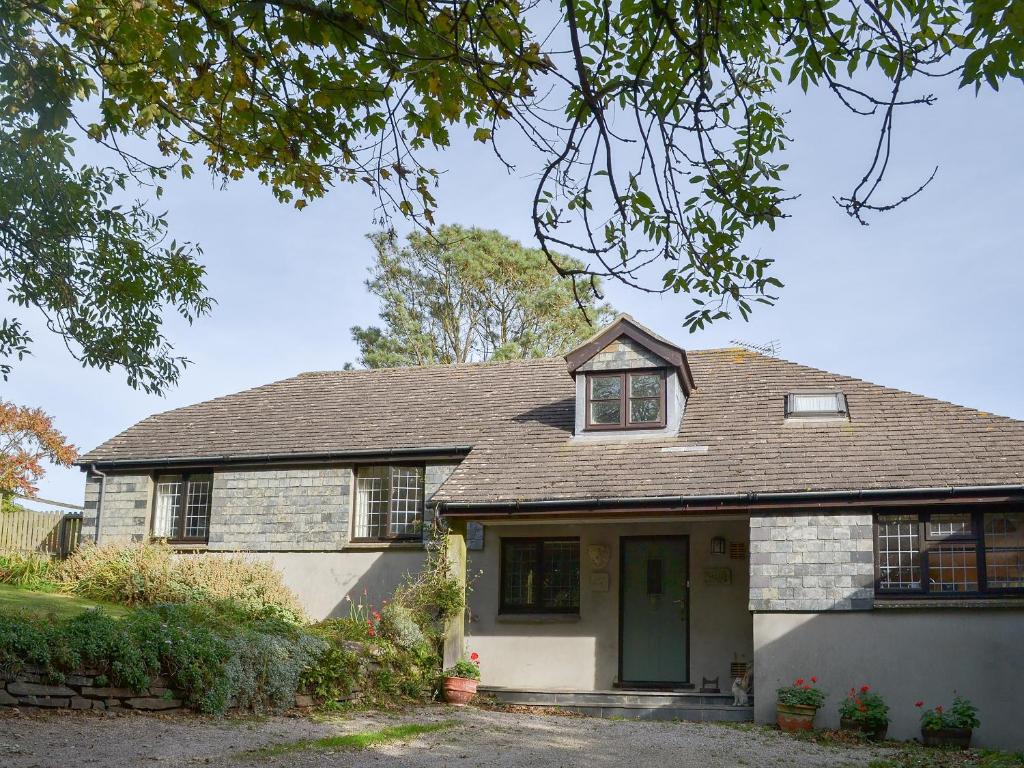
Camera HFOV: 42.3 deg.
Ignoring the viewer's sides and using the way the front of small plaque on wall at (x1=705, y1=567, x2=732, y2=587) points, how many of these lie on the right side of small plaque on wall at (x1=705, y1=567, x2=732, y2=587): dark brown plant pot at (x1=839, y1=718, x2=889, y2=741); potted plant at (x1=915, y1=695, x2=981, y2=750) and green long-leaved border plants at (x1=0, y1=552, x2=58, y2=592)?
1

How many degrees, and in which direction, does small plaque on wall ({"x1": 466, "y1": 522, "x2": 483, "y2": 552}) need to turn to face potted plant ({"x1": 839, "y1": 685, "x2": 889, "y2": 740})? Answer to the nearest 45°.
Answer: approximately 45° to its left

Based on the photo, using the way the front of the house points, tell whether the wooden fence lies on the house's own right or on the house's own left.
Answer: on the house's own right

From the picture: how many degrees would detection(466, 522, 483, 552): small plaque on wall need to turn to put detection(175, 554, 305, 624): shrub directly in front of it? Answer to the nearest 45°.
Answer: approximately 90° to its right

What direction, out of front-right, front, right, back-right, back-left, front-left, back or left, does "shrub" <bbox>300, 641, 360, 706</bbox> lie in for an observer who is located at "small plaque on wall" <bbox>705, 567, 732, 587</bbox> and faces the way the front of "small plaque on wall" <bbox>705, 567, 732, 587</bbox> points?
front-right

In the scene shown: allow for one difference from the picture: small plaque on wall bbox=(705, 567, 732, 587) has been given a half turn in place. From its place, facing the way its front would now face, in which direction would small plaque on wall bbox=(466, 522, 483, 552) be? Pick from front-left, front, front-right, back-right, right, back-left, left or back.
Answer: left

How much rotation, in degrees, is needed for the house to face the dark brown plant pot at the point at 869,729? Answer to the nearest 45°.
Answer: approximately 45° to its left

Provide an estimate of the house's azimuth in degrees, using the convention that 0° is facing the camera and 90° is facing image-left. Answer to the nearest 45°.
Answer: approximately 0°

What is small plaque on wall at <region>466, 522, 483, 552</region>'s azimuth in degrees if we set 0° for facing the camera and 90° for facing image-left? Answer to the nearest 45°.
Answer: approximately 0°

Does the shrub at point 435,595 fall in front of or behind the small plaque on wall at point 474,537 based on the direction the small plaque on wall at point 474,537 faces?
in front

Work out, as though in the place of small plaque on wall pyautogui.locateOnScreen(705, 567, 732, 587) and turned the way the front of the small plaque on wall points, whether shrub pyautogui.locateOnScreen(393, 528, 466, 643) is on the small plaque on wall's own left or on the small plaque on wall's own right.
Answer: on the small plaque on wall's own right

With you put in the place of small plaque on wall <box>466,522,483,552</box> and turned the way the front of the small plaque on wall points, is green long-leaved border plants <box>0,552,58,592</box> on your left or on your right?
on your right

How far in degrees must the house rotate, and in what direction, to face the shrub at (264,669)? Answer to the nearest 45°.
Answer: approximately 45° to its right

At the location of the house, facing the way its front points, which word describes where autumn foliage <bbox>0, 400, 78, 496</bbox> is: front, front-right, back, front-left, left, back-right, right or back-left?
back-right
